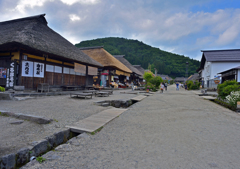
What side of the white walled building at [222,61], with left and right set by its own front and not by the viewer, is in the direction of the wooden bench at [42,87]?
front

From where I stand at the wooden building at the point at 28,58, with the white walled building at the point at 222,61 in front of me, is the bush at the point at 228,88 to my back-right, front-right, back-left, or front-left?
front-right

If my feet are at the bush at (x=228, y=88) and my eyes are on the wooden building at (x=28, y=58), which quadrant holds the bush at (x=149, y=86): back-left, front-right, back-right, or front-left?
front-right

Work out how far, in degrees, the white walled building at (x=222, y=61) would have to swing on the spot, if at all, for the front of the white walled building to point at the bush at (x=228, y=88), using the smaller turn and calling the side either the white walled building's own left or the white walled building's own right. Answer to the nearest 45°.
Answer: approximately 45° to the white walled building's own left

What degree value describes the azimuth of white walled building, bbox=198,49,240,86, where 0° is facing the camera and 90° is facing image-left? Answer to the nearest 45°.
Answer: approximately 45°

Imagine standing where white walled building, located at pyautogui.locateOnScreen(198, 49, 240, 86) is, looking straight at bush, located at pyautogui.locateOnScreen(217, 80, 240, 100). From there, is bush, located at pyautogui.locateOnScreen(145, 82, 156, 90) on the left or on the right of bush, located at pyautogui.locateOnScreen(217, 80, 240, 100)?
right

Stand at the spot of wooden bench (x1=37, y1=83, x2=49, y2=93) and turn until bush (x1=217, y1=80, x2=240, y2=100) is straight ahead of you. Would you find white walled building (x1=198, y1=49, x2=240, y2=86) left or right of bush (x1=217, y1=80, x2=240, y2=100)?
left

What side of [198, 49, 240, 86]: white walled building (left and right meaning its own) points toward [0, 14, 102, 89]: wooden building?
front
